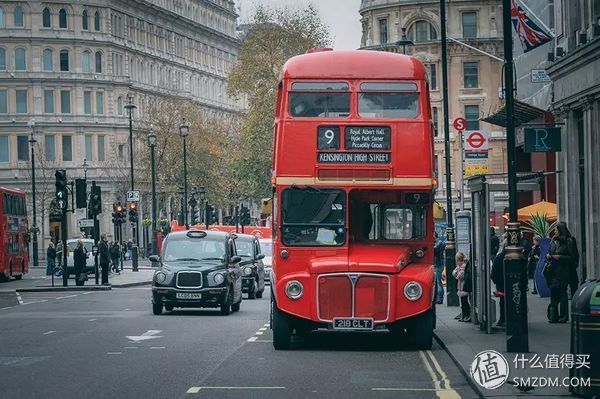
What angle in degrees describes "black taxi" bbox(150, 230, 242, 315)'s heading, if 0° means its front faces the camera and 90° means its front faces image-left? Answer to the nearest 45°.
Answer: approximately 0°

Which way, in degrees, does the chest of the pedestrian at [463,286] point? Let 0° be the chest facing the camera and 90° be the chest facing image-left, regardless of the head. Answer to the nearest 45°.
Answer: approximately 45°

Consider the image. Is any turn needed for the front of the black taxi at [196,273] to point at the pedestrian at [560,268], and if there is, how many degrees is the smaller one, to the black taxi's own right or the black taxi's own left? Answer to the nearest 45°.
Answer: approximately 45° to the black taxi's own left

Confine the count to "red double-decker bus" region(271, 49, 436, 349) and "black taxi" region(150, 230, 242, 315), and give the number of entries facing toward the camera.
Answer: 2

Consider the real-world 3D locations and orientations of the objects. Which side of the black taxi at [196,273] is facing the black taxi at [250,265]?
back

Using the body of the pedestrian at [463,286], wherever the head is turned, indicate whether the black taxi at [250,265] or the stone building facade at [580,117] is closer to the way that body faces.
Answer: the black taxi

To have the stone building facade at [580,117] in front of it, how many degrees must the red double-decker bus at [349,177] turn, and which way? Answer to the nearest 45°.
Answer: approximately 135° to its left
